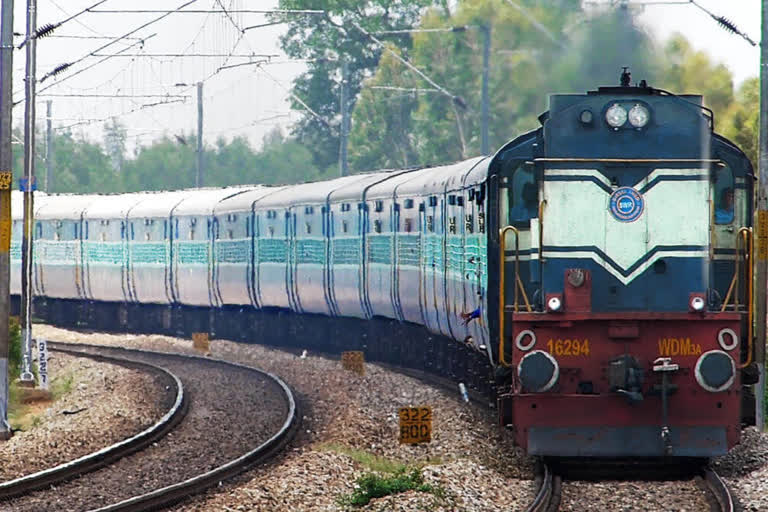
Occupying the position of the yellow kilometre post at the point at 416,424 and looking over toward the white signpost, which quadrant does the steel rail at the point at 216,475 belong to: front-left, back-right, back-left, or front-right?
front-left

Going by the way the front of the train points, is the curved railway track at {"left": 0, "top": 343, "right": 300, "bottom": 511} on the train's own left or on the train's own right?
on the train's own right

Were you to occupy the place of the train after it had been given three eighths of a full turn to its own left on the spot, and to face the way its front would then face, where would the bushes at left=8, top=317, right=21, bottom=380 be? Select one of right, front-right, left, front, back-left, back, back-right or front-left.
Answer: left

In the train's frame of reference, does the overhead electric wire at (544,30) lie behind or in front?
behind

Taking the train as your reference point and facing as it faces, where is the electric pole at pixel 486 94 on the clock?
The electric pole is roughly at 6 o'clock from the train.

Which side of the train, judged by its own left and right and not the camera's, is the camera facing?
front

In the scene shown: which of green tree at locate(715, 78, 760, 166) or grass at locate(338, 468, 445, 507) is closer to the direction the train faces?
the grass
